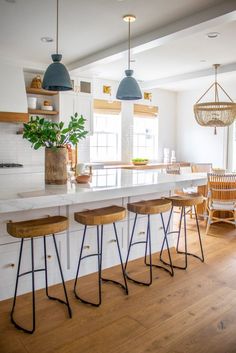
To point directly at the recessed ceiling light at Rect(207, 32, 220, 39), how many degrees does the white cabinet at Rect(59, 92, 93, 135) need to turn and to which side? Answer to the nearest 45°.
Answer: approximately 45° to its left

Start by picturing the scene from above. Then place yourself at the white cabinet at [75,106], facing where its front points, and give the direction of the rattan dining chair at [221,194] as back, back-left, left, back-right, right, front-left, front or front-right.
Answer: front-left

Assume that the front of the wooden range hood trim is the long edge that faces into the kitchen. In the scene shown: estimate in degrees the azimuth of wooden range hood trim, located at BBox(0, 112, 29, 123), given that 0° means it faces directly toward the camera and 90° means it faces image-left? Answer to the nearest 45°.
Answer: approximately 0°

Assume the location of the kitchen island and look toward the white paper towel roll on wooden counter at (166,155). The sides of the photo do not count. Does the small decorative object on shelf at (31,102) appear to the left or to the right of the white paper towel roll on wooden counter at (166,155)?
left

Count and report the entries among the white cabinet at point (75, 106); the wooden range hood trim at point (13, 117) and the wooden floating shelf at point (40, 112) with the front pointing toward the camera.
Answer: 3

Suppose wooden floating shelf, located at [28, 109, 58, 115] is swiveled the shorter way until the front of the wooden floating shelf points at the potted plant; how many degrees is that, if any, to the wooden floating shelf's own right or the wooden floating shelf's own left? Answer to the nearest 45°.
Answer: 0° — it already faces it

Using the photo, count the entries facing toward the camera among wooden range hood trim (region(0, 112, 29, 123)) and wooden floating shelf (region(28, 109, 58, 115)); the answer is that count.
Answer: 2

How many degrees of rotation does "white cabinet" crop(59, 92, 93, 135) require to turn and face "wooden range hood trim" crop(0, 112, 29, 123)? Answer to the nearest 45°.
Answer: approximately 45° to its right

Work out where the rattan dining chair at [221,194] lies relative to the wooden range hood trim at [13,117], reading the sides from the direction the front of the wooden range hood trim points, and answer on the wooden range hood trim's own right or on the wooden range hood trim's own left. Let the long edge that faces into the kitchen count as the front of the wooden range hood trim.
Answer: on the wooden range hood trim's own left

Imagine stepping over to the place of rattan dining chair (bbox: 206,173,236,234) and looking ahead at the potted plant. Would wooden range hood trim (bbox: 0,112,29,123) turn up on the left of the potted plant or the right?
right

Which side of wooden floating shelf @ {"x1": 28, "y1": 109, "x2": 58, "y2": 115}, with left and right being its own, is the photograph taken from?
front

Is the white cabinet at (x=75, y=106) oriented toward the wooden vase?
yes

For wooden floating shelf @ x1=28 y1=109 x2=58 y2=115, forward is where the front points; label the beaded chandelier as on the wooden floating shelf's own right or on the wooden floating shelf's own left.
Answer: on the wooden floating shelf's own left

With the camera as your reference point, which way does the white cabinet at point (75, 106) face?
facing the viewer

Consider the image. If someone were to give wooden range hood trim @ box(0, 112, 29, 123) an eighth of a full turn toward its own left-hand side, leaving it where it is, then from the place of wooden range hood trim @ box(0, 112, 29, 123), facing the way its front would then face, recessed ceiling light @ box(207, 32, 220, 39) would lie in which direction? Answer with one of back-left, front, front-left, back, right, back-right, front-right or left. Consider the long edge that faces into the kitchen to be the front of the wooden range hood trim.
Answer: front

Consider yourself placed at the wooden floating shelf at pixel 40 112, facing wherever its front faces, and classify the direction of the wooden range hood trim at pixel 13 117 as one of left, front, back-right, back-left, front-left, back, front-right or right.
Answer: front-right
